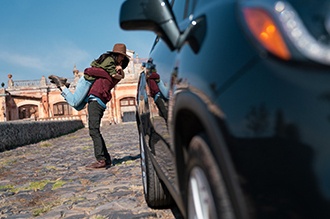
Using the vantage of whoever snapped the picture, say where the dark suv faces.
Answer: facing the viewer and to the right of the viewer

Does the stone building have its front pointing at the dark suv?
yes

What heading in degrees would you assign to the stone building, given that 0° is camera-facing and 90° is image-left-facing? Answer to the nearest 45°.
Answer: approximately 0°

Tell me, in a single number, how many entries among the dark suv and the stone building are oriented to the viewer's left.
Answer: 0

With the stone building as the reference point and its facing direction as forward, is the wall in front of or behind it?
in front

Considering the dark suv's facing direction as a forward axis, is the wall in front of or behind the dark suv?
behind
